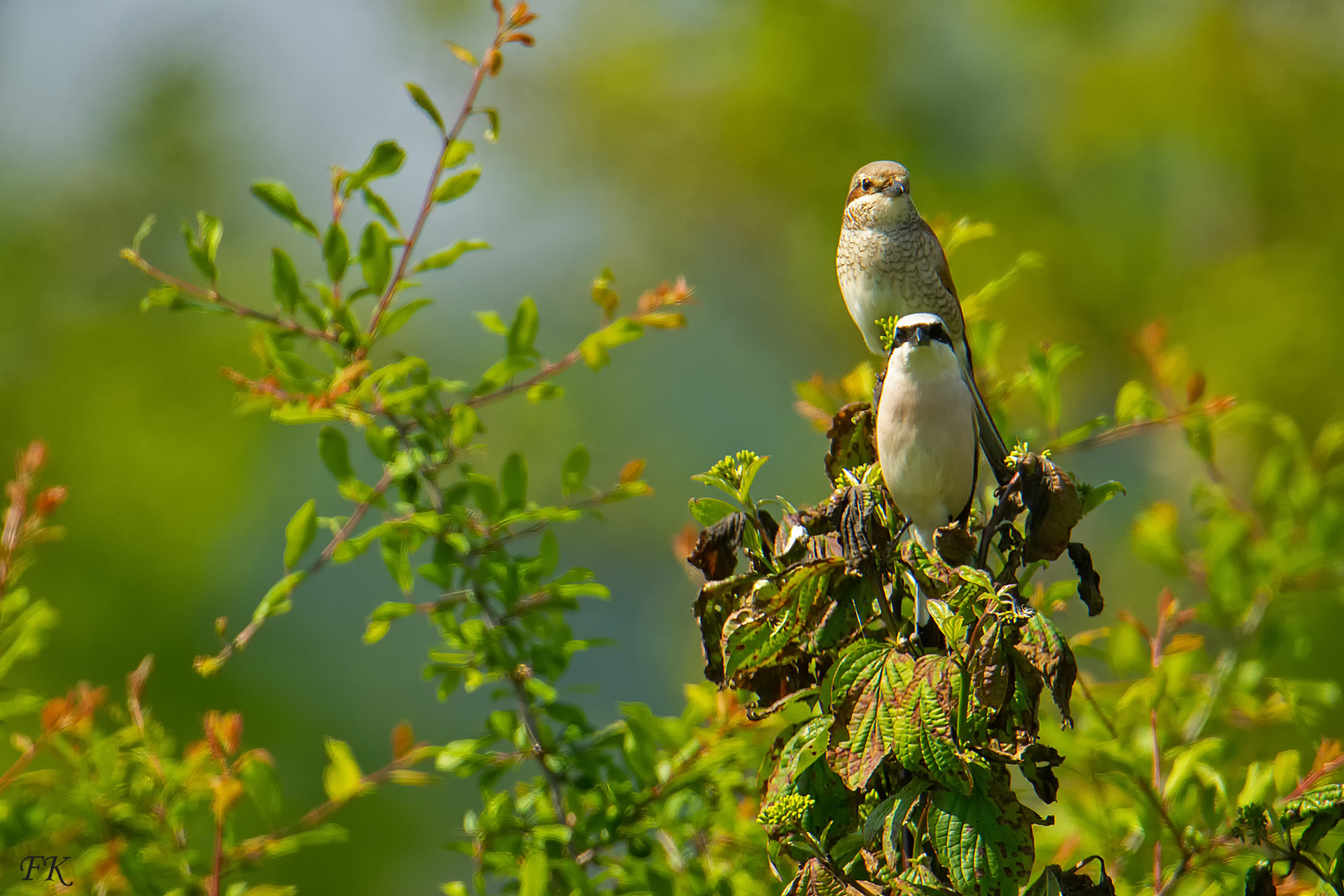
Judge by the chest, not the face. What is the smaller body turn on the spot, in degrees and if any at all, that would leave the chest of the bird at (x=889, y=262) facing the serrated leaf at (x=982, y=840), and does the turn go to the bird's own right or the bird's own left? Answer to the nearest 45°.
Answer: approximately 45° to the bird's own left

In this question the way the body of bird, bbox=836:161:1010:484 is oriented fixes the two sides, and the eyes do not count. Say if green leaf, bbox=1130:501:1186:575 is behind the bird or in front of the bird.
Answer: behind

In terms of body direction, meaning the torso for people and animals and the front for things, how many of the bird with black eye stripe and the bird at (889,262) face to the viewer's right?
0

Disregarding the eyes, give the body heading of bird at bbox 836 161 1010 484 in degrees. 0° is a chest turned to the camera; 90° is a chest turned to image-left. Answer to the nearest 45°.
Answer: approximately 45°

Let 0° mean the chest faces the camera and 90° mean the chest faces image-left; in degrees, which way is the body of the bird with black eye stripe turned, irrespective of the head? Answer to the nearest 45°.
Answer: approximately 0°
